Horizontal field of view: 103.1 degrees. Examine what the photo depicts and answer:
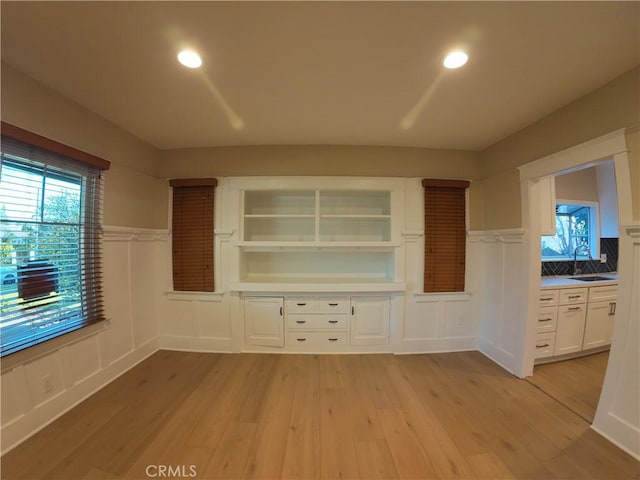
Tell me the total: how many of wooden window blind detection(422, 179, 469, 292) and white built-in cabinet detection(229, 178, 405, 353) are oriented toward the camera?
2

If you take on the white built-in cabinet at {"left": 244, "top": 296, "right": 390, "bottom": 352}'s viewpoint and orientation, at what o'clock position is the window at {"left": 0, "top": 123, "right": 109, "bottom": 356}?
The window is roughly at 2 o'clock from the white built-in cabinet.

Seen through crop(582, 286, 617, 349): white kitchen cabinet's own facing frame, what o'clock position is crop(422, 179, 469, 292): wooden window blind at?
The wooden window blind is roughly at 3 o'clock from the white kitchen cabinet.

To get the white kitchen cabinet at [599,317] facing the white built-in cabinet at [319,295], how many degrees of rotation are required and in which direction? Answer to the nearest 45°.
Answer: approximately 90° to its right

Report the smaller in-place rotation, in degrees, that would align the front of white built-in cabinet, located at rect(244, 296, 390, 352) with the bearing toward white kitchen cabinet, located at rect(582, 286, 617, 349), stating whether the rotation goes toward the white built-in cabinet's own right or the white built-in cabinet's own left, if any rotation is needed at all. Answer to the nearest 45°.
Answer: approximately 90° to the white built-in cabinet's own left

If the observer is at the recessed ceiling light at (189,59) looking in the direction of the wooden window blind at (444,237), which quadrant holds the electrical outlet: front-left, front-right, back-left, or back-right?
back-left

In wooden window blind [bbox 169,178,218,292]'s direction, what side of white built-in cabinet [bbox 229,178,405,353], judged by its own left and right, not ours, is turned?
right

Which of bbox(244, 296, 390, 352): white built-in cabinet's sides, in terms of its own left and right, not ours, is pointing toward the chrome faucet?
left

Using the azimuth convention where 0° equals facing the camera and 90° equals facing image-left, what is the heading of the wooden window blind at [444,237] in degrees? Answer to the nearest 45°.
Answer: approximately 0°

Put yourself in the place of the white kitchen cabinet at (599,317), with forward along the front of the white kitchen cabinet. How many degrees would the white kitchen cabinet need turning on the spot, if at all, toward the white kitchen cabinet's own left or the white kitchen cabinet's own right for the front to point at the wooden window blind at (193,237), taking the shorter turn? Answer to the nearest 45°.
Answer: approximately 90° to the white kitchen cabinet's own right
